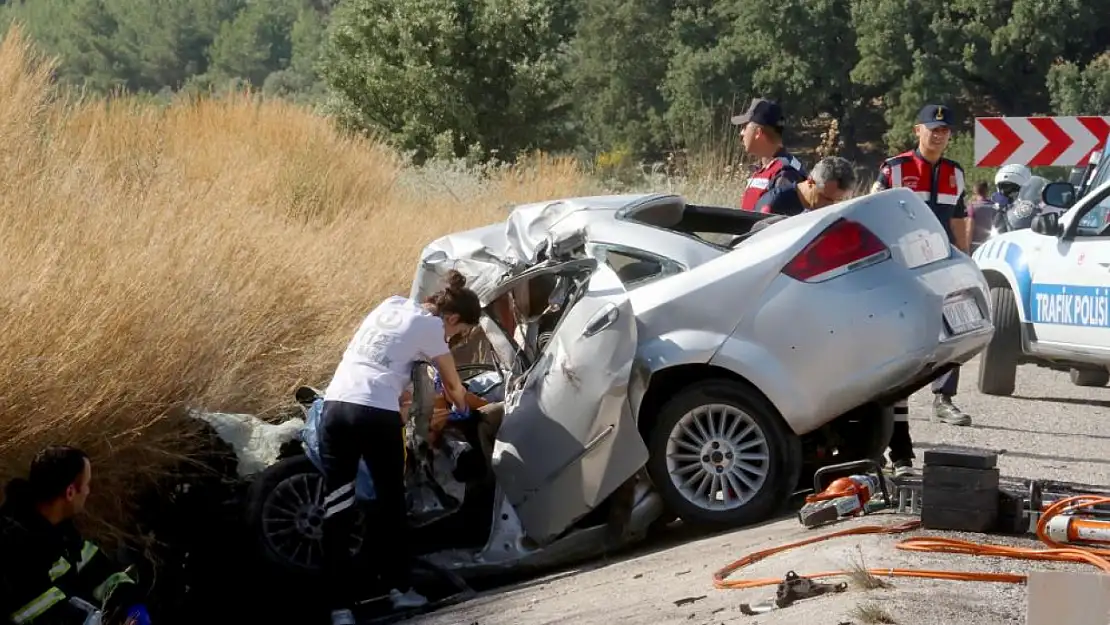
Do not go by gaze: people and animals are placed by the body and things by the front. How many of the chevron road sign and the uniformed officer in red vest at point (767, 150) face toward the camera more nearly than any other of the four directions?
1

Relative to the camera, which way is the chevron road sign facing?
toward the camera

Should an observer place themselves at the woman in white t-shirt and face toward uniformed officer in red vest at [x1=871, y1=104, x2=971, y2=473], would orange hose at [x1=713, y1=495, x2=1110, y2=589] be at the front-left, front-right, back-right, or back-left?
front-right

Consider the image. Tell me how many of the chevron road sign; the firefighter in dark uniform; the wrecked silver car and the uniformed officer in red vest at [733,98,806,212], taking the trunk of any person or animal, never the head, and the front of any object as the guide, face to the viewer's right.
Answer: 1

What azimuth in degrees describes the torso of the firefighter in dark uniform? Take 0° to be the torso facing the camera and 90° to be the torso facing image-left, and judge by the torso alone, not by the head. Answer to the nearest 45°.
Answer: approximately 270°

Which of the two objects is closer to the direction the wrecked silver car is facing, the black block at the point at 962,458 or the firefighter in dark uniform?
the firefighter in dark uniform

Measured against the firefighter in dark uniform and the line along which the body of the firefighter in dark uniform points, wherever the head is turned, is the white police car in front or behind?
in front

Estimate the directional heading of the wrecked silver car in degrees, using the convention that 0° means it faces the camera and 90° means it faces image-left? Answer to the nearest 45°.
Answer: approximately 135°
